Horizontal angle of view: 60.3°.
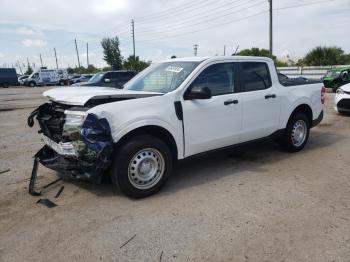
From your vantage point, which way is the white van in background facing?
to the viewer's left

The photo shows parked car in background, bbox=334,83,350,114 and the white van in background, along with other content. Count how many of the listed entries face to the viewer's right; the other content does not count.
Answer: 0

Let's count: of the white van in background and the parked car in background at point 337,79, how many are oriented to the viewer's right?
0

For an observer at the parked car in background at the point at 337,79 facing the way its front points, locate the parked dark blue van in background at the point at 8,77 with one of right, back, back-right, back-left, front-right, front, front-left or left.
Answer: front-right

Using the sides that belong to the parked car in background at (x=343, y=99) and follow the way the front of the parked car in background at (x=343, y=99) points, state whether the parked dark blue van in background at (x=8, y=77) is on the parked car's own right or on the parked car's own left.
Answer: on the parked car's own right

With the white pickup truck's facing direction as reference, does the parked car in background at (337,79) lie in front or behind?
behind

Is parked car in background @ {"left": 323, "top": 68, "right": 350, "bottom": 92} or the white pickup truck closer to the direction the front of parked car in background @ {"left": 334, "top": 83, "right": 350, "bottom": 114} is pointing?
the white pickup truck

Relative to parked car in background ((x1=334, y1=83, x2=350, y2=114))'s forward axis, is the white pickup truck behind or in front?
in front

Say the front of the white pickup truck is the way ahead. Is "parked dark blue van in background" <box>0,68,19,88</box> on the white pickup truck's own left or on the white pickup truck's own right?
on the white pickup truck's own right

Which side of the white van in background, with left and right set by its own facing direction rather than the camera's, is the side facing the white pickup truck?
left

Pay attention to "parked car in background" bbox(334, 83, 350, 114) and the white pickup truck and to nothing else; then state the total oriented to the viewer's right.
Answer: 0

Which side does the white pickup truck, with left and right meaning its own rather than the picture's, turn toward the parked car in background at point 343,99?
back

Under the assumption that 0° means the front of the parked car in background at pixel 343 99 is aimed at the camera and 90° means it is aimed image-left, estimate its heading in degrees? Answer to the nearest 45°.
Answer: approximately 45°

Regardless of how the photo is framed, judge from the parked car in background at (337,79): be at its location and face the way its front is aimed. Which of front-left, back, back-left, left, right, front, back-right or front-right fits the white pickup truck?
front-left
